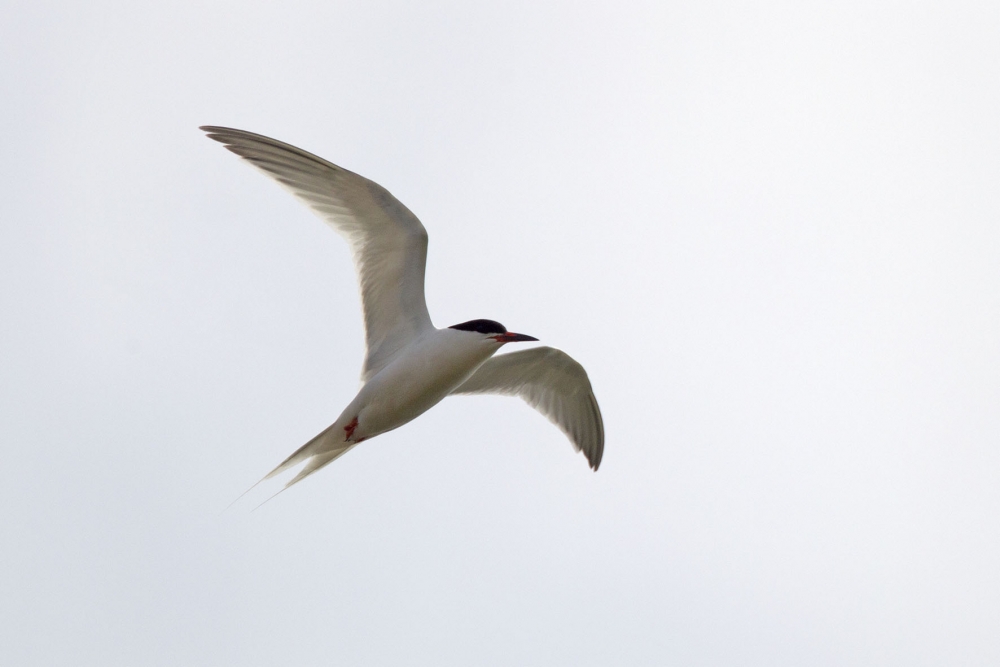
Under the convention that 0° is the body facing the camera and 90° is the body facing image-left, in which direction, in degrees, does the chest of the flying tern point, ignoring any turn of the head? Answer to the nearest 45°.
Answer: approximately 270°
